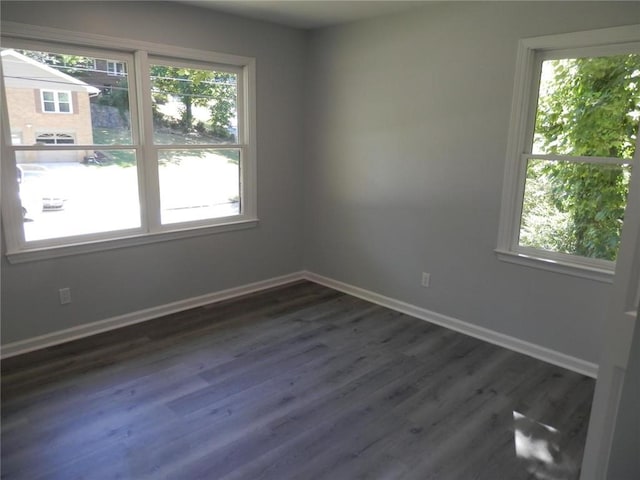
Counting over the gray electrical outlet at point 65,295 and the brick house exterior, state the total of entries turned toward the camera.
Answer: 2

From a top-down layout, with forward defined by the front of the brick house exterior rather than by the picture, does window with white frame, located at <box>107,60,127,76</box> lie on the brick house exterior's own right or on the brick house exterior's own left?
on the brick house exterior's own left

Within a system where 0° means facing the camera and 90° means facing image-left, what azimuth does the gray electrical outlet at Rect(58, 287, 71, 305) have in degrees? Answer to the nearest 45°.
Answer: approximately 0°

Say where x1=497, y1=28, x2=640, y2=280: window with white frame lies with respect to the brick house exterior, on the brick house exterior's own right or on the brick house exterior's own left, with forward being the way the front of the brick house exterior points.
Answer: on the brick house exterior's own left
